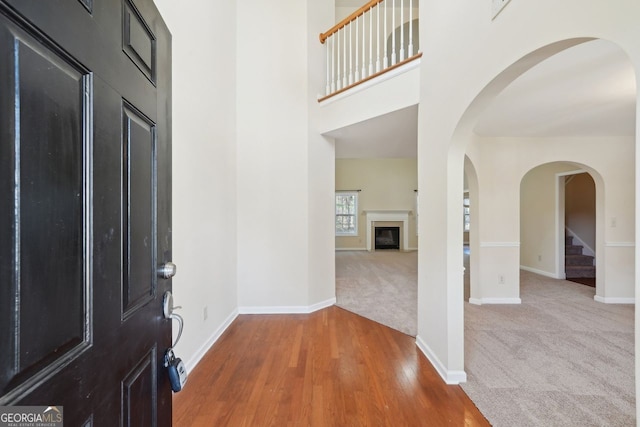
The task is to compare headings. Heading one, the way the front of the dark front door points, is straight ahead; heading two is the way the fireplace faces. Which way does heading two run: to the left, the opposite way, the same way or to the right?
to the right

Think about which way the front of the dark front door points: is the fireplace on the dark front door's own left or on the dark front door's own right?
on the dark front door's own left

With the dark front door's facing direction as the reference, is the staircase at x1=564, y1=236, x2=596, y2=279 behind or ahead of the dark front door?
ahead

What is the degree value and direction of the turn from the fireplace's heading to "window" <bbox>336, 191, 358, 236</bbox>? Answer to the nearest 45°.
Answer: approximately 90° to its right

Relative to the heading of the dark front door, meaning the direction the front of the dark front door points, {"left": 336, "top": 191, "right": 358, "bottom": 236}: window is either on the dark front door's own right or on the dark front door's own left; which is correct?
on the dark front door's own left

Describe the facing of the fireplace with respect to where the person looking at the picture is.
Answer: facing the viewer

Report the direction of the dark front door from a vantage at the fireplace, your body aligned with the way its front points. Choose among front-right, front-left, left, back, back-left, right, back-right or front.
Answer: front

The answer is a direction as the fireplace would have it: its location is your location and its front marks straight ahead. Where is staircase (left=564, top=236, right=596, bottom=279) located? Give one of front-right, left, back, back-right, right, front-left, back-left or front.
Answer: front-left

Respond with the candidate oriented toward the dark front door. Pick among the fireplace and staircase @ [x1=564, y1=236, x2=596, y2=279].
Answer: the fireplace
